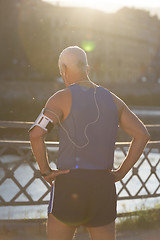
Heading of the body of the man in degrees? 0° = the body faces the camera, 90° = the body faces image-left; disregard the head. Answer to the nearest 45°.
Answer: approximately 180°
